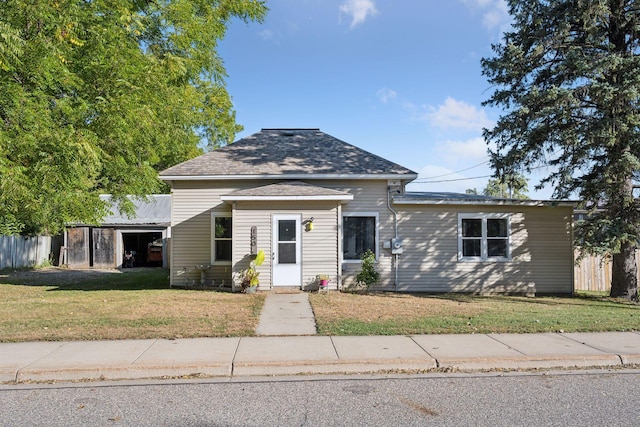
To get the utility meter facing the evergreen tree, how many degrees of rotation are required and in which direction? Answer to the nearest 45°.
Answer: approximately 90° to its left

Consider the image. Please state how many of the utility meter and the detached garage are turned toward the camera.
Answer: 2
